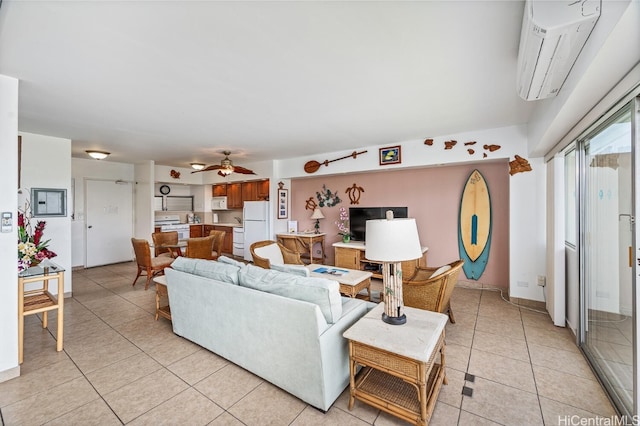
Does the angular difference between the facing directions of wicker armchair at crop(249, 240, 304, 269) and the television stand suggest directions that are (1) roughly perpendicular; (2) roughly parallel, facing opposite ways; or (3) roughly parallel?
roughly perpendicular

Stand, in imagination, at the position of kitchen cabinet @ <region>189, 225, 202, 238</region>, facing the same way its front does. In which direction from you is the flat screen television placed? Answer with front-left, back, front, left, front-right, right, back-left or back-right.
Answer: front-left

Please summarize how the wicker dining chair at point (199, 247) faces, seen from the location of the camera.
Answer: facing away from the viewer and to the left of the viewer

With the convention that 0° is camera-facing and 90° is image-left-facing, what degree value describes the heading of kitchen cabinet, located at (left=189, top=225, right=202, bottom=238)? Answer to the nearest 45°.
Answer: approximately 0°

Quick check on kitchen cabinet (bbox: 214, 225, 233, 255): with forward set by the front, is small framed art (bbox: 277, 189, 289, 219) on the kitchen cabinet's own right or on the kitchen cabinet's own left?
on the kitchen cabinet's own left

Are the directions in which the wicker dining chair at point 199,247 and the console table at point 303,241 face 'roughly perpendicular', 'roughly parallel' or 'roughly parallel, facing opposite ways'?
roughly perpendicular

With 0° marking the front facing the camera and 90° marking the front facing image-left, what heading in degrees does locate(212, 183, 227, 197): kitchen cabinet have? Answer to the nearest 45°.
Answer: approximately 45°

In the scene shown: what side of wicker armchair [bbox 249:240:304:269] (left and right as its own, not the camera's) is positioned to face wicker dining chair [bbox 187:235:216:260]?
back

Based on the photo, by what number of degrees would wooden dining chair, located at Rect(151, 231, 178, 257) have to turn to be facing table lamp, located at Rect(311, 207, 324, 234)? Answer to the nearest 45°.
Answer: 0° — it already faces it

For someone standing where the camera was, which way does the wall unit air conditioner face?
facing to the left of the viewer

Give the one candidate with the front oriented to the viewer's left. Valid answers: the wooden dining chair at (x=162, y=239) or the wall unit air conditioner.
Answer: the wall unit air conditioner

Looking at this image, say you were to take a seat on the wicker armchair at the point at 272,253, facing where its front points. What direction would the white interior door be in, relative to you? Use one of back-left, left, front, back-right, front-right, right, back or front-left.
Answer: back

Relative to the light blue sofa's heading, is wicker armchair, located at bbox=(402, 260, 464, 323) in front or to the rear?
in front
